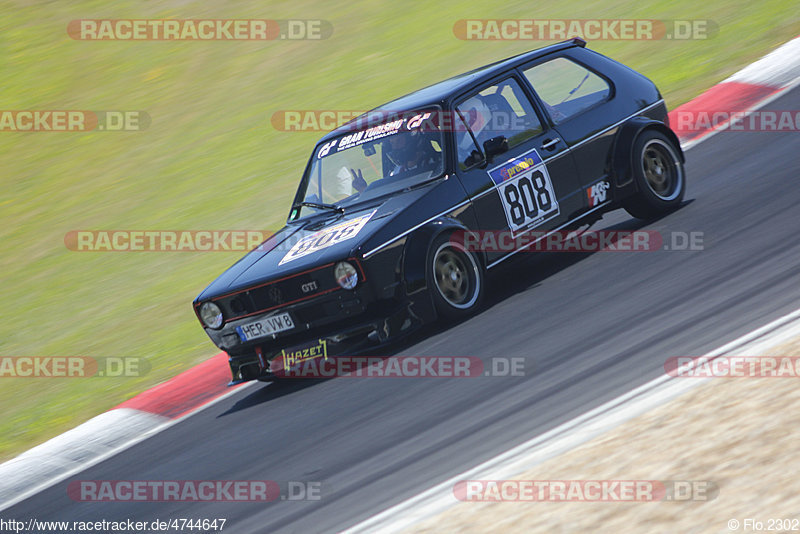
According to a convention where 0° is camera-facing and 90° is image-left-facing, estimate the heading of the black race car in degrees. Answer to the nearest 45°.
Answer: approximately 45°
